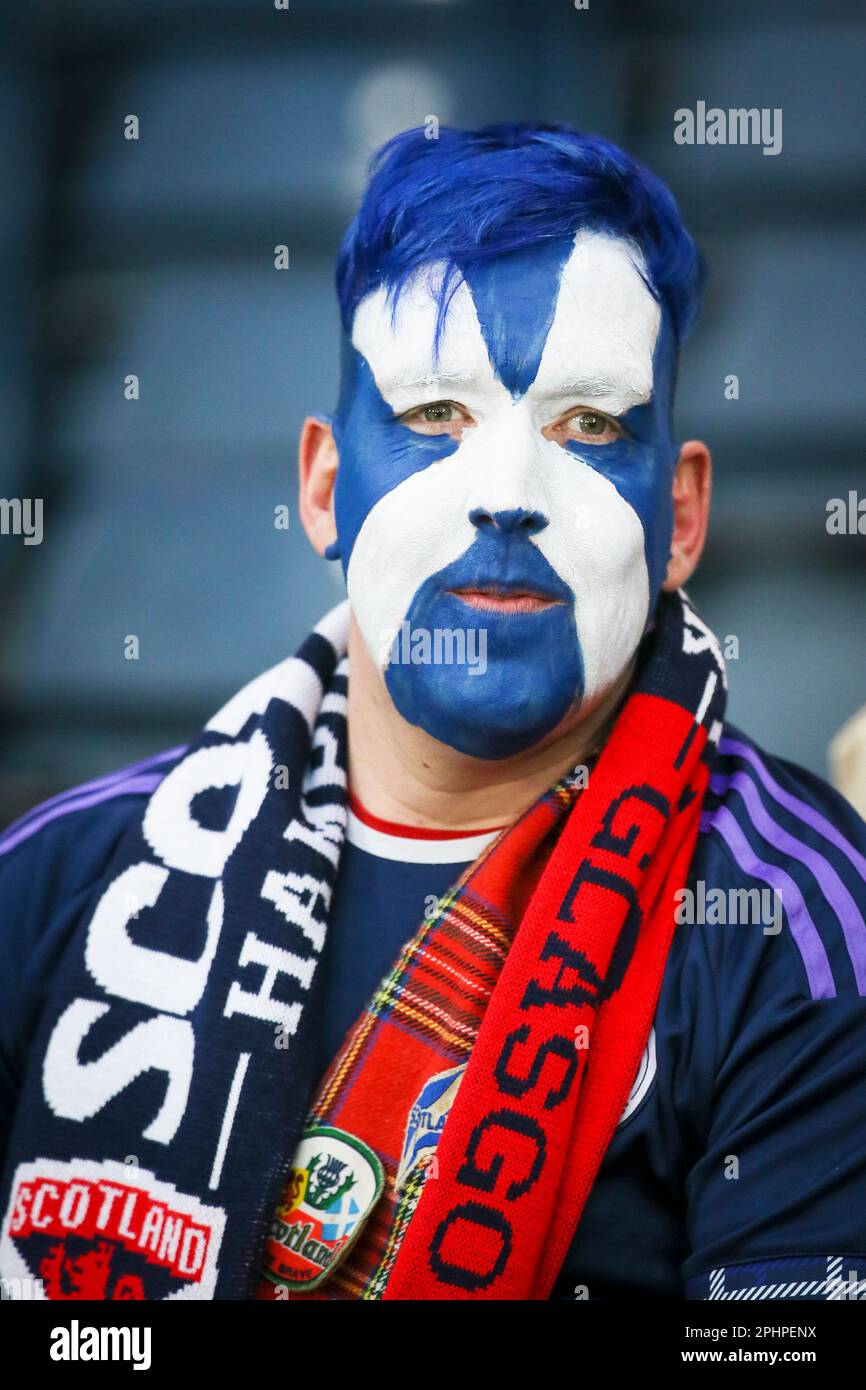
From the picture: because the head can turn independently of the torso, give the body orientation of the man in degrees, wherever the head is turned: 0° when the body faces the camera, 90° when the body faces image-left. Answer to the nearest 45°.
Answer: approximately 0°
